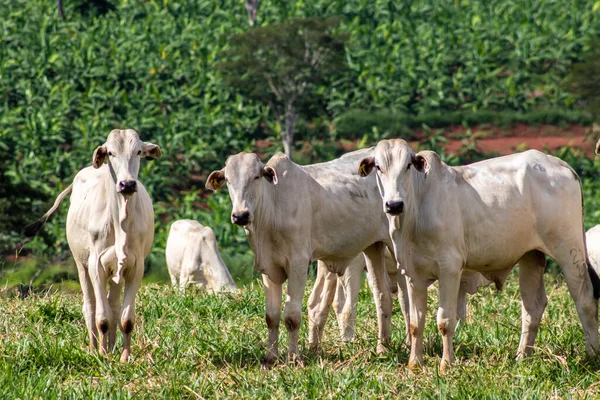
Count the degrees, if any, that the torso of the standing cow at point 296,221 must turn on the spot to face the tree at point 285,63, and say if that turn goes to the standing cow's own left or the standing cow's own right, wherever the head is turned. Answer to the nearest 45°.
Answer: approximately 135° to the standing cow's own right

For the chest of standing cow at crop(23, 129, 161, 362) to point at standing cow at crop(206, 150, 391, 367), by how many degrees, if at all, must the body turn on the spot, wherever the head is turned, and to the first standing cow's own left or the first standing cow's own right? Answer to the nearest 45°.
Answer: approximately 90° to the first standing cow's own left

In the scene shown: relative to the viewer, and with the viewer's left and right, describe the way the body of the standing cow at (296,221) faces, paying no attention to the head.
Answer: facing the viewer and to the left of the viewer

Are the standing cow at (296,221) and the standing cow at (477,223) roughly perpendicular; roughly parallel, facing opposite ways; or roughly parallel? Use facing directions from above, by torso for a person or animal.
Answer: roughly parallel

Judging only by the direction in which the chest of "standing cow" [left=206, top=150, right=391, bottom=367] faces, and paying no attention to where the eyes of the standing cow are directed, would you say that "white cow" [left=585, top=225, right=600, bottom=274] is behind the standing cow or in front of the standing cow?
behind

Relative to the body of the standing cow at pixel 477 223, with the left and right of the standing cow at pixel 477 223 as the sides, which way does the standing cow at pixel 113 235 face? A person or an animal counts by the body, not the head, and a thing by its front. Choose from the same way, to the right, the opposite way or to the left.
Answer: to the left

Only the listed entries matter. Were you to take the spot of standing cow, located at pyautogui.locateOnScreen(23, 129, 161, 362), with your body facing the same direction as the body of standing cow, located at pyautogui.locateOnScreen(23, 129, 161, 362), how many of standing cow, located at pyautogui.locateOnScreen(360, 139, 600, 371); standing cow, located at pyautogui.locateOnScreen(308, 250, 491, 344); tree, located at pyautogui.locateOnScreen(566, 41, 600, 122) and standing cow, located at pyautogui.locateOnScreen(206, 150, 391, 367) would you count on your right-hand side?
0

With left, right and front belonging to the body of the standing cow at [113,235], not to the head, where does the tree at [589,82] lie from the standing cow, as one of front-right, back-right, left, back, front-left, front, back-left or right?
back-left

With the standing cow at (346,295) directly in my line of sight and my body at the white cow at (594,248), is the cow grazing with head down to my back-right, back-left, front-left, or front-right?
front-right

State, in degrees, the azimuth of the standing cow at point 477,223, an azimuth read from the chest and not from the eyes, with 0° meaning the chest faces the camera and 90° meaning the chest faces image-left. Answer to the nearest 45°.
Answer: approximately 45°

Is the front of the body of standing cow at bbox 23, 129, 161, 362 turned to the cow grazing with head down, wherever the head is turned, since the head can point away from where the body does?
no

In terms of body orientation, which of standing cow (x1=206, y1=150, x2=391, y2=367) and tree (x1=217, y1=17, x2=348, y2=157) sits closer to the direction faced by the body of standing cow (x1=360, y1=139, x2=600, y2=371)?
the standing cow

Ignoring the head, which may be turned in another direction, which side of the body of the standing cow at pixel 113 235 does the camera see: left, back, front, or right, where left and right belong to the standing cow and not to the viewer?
front

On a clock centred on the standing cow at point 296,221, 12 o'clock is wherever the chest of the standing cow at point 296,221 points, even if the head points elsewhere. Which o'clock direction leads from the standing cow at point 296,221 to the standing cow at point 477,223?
the standing cow at point 477,223 is roughly at 8 o'clock from the standing cow at point 296,221.

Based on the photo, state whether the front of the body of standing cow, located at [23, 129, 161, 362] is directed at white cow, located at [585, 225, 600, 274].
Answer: no

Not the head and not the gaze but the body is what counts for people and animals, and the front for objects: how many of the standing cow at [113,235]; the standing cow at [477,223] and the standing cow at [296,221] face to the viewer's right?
0

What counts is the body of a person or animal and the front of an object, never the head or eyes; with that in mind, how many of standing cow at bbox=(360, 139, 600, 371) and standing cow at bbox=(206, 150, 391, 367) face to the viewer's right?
0
